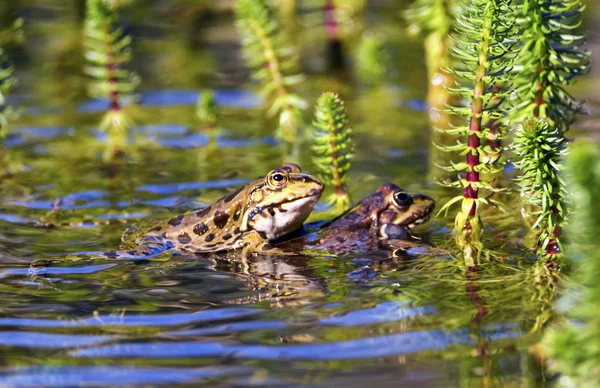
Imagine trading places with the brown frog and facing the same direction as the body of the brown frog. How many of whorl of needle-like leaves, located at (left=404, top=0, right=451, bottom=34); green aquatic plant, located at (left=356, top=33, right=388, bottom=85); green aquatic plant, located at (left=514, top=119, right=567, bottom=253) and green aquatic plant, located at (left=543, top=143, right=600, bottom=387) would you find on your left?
2

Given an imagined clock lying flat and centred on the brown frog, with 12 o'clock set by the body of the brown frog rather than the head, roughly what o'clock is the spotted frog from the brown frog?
The spotted frog is roughly at 6 o'clock from the brown frog.

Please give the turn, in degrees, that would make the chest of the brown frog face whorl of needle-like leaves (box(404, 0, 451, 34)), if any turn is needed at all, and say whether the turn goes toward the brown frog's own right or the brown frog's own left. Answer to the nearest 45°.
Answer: approximately 90° to the brown frog's own left

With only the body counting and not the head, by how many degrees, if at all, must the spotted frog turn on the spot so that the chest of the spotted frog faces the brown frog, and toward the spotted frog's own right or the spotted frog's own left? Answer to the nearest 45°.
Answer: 0° — it already faces it

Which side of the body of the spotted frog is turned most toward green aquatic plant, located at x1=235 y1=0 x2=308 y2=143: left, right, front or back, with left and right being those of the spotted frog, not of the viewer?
left

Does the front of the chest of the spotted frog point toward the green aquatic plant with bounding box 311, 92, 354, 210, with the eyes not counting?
yes

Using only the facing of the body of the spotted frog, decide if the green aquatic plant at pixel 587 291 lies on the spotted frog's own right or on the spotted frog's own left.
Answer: on the spotted frog's own right

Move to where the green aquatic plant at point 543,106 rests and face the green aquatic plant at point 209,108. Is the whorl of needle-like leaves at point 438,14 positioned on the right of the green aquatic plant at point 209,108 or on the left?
right

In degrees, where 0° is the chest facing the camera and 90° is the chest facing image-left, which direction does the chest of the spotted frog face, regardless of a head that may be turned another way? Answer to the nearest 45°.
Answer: approximately 270°

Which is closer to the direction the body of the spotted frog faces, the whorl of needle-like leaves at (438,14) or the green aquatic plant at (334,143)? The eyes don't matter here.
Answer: the green aquatic plant

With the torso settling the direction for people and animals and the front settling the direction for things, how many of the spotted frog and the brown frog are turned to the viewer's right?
2

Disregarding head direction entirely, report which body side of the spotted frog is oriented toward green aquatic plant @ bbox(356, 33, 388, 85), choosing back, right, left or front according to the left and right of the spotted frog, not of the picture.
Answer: left

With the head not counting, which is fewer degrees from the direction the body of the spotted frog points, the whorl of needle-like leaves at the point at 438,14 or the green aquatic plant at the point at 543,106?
the green aquatic plant

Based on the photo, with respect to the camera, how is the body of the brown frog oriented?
to the viewer's right
